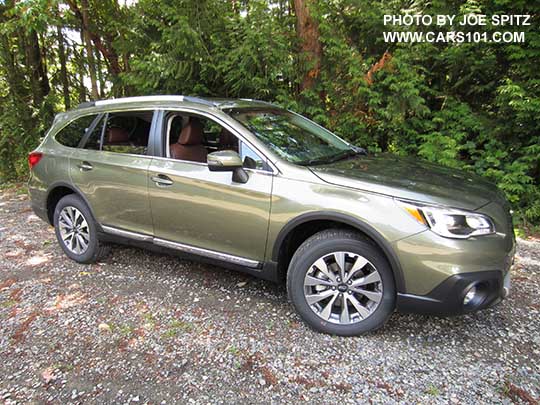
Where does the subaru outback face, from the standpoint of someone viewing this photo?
facing the viewer and to the right of the viewer
